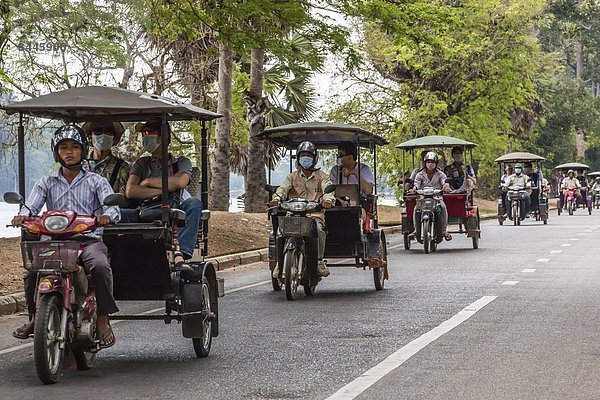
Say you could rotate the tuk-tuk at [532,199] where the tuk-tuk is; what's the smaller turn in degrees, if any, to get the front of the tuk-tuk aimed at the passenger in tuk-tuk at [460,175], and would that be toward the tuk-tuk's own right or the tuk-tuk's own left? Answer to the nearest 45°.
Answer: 0° — it already faces them

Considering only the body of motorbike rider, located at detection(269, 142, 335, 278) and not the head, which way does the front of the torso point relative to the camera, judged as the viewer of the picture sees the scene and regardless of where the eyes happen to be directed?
toward the camera

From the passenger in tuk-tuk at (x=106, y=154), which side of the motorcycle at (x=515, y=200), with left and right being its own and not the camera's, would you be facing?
front

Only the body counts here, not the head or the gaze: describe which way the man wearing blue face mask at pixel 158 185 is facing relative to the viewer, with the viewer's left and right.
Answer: facing the viewer

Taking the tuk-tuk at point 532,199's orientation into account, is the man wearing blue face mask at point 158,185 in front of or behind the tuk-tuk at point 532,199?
in front

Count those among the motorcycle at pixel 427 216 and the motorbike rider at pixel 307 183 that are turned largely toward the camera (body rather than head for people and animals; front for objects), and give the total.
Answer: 2

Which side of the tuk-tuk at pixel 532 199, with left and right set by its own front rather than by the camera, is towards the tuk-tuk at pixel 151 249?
front

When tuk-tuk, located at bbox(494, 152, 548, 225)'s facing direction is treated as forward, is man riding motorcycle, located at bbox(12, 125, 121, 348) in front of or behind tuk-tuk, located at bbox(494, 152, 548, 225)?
in front

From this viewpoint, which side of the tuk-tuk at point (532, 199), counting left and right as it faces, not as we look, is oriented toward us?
front

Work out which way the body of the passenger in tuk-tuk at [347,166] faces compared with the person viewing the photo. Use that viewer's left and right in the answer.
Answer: facing the viewer and to the left of the viewer

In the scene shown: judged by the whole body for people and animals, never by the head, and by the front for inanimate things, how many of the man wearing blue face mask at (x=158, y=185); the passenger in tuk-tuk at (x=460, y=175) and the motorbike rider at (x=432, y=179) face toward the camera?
3
